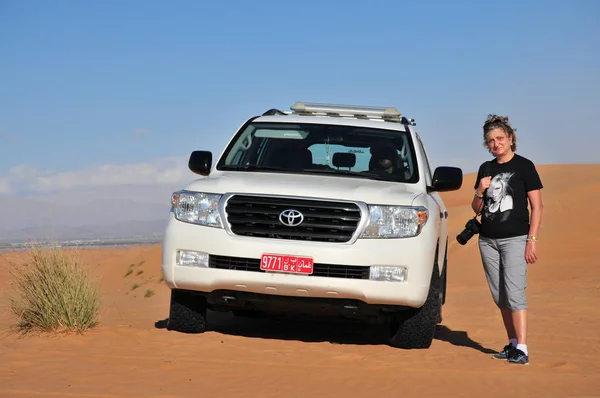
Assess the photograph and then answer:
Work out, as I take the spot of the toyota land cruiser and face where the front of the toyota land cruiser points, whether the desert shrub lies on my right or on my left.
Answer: on my right

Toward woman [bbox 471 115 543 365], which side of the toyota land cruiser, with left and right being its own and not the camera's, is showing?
left

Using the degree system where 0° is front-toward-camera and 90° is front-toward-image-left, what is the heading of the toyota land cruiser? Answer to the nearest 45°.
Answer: approximately 0°
